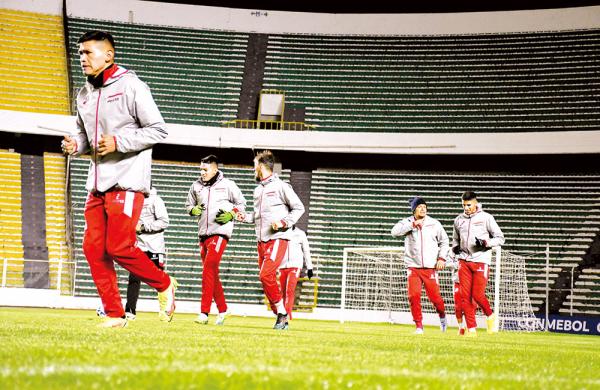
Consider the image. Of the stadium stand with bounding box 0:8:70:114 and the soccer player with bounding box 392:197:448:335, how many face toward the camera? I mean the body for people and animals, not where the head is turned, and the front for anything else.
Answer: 2

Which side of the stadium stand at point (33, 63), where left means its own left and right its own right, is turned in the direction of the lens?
front

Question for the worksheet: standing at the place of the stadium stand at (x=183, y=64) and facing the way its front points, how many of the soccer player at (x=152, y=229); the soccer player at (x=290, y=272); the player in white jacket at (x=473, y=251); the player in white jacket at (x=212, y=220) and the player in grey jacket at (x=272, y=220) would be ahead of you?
5

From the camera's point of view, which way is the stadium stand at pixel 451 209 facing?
toward the camera

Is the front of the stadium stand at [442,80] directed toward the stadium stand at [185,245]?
no

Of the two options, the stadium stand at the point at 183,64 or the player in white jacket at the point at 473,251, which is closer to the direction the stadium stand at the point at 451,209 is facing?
the player in white jacket

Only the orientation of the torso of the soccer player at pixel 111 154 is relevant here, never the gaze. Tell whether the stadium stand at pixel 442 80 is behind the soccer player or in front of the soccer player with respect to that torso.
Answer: behind

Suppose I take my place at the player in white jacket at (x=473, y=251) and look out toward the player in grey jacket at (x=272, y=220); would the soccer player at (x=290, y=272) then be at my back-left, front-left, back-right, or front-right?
front-right

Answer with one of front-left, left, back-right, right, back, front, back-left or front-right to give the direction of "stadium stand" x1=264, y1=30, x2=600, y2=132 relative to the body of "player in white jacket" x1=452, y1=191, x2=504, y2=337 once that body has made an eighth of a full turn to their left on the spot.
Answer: back

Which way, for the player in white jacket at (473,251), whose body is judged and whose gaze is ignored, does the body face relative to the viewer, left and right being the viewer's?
facing the viewer and to the left of the viewer

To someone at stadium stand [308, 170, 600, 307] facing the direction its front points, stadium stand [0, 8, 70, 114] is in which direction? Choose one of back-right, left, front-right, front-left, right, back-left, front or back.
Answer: right

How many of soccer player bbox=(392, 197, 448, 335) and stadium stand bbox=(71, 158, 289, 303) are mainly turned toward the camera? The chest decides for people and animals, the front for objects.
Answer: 2

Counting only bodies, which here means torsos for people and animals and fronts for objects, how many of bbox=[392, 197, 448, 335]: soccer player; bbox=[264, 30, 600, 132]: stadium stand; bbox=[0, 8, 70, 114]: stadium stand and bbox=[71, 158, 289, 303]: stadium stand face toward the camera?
4

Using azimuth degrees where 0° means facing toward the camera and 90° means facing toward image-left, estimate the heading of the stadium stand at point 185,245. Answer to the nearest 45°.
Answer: approximately 0°

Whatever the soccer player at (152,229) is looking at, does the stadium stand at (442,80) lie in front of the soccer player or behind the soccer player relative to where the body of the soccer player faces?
behind

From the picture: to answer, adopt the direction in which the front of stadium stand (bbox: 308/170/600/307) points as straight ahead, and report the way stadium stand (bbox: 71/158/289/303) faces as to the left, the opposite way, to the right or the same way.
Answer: the same way
